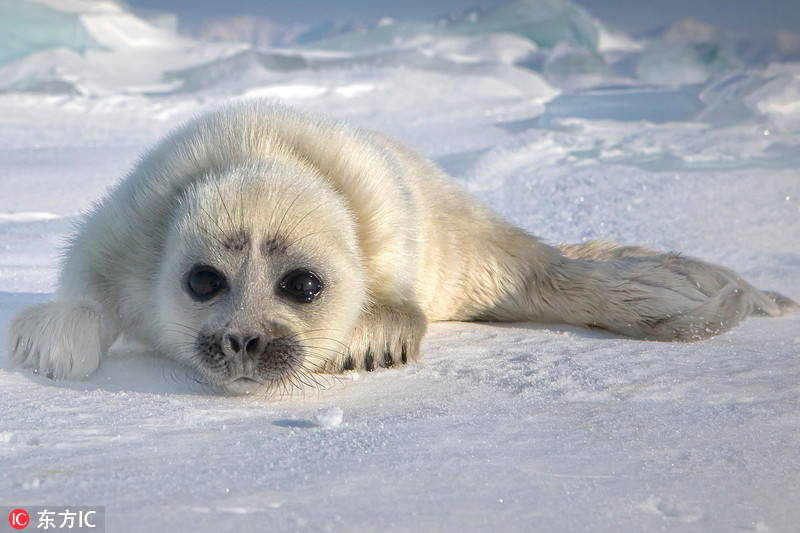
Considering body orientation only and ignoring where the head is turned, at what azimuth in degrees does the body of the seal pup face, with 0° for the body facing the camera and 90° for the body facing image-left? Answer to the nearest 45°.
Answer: approximately 45°
